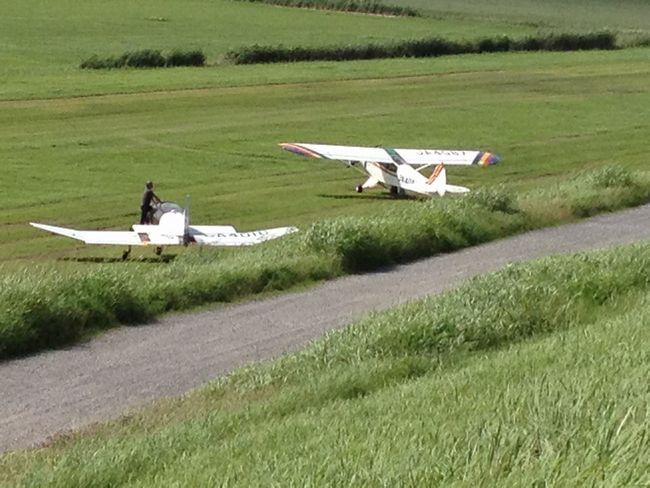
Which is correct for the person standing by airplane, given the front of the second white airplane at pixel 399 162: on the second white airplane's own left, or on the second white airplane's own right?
on the second white airplane's own left

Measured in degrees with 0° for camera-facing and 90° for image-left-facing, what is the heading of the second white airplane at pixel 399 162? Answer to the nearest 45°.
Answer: approximately 135°

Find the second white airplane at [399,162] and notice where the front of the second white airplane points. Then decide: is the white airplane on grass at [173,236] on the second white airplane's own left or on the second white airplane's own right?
on the second white airplane's own left
